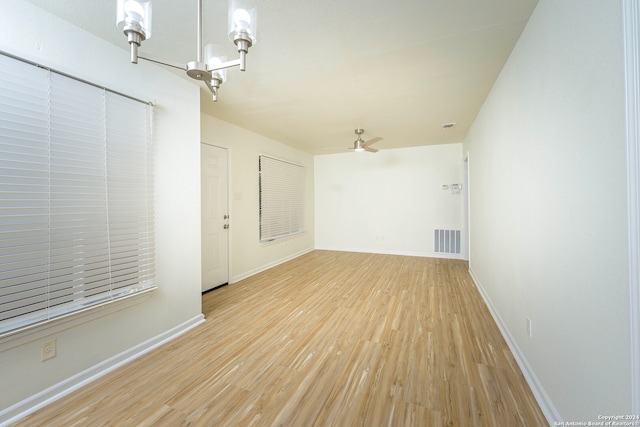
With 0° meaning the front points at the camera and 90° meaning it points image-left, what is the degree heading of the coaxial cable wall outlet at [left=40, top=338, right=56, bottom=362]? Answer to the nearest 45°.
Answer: approximately 315°

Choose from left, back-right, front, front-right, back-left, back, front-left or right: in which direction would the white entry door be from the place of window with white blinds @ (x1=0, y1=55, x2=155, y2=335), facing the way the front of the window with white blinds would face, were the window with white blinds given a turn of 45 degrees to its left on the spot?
front-left

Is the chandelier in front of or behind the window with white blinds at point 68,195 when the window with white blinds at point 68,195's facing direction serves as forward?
in front

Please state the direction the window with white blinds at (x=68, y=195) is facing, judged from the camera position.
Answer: facing the viewer and to the right of the viewer

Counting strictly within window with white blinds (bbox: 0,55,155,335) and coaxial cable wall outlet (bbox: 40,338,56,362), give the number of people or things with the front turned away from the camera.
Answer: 0

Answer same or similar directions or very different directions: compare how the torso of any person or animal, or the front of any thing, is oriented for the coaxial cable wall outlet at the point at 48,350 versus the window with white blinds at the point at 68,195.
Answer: same or similar directions
